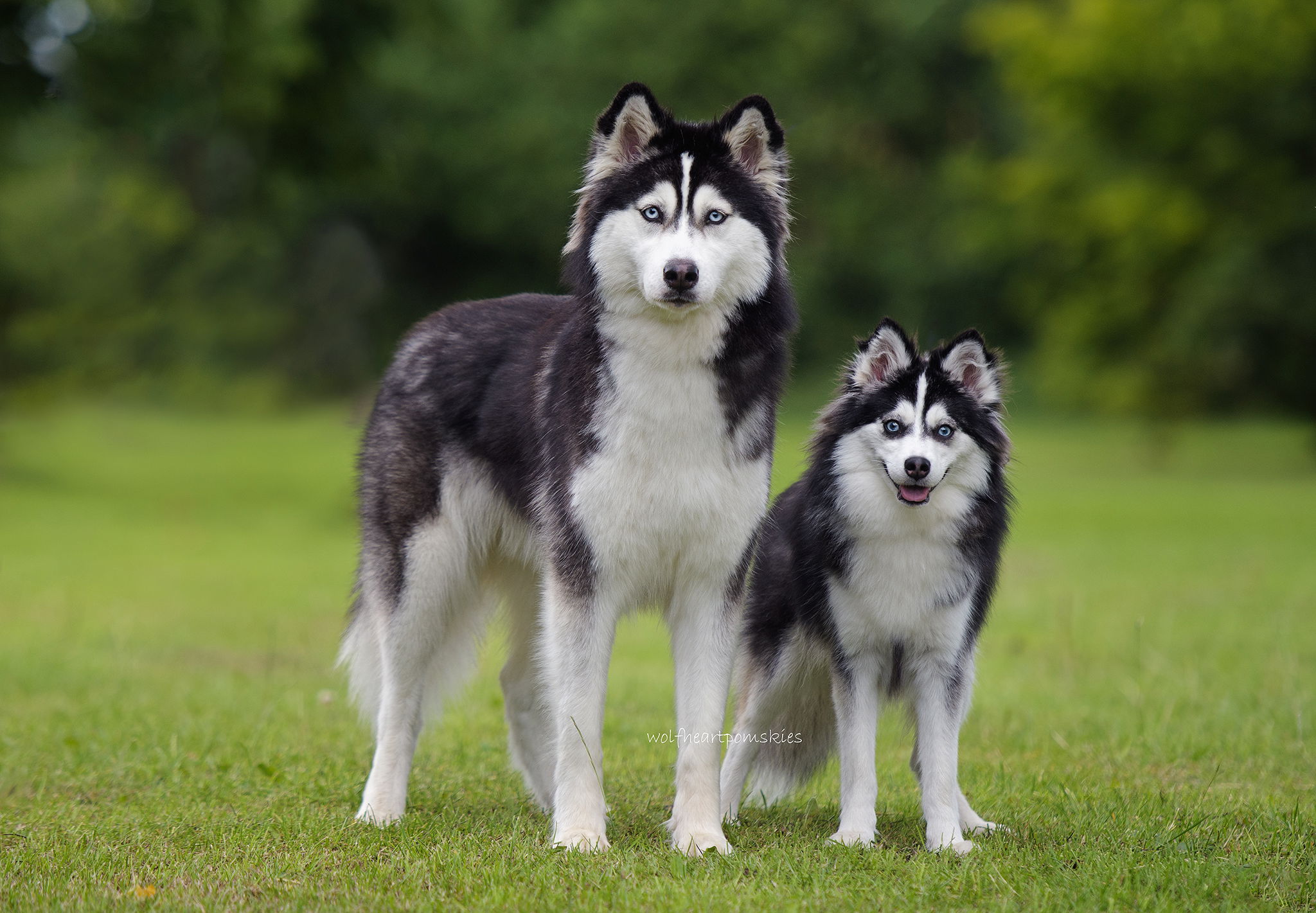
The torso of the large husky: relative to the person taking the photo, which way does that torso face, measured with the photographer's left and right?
facing the viewer and to the right of the viewer
